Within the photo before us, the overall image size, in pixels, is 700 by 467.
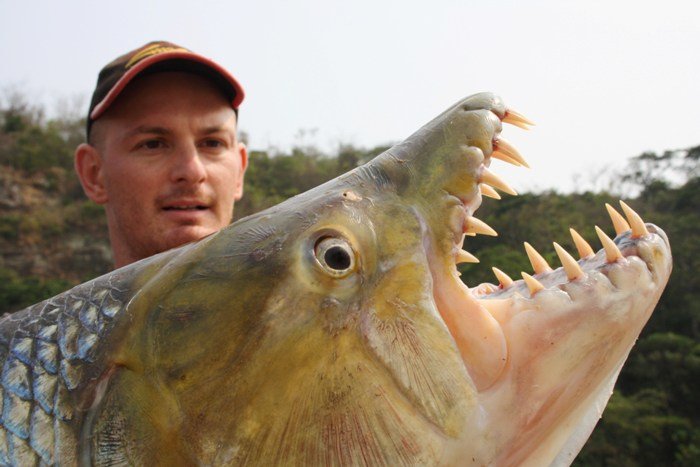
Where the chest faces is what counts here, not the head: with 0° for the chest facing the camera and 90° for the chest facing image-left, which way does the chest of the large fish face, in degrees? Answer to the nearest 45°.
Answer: approximately 270°
